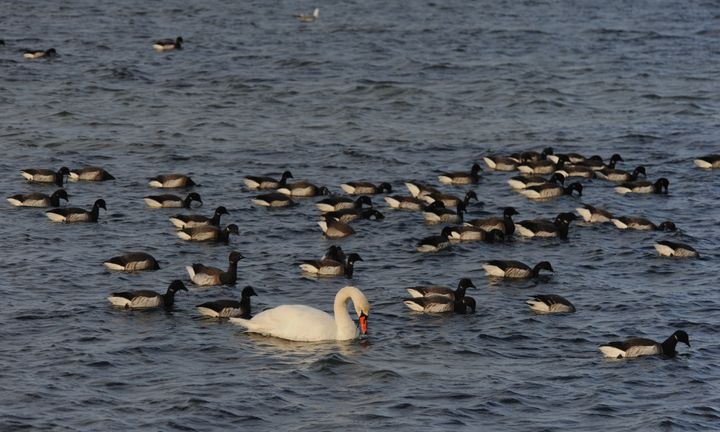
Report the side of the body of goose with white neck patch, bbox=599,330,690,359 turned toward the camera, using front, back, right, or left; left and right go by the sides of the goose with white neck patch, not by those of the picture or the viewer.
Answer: right

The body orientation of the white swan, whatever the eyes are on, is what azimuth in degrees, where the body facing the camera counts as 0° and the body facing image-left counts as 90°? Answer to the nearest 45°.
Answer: approximately 270°

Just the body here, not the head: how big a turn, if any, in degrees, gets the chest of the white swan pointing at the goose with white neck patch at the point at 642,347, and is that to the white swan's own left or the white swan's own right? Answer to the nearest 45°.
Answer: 0° — it already faces it

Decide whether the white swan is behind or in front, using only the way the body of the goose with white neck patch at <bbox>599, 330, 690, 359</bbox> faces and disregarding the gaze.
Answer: behind

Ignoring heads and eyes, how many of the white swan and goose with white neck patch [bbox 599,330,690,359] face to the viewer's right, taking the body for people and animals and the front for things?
2
